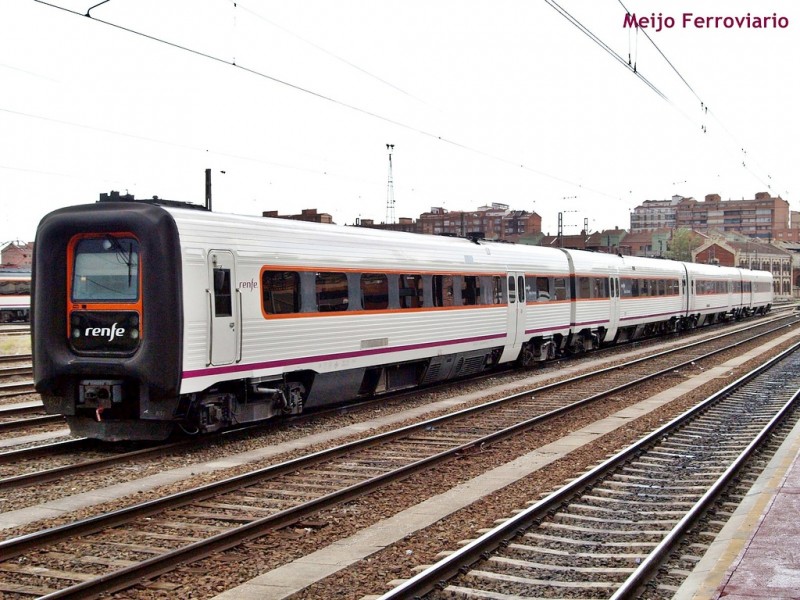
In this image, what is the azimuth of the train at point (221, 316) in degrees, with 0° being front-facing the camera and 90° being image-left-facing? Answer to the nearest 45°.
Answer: approximately 45°
